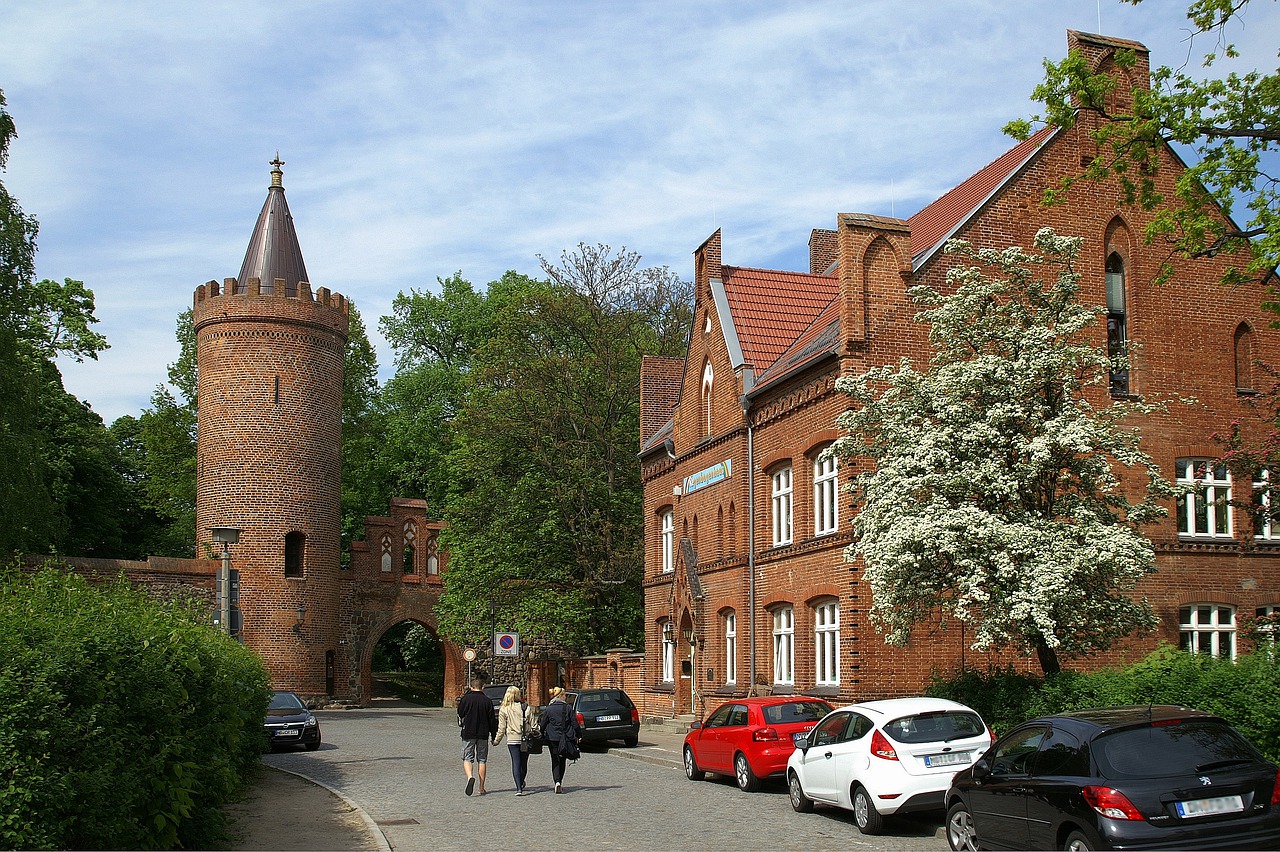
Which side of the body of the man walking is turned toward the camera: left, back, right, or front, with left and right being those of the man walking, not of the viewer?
back

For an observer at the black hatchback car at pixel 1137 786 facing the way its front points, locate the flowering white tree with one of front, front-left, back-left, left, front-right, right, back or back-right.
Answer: front-right

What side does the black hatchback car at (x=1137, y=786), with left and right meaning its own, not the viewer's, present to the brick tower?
front

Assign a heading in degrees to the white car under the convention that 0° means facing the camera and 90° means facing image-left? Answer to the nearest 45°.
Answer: approximately 135°

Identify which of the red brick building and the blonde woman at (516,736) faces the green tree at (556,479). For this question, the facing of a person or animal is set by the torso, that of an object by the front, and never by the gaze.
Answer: the blonde woman

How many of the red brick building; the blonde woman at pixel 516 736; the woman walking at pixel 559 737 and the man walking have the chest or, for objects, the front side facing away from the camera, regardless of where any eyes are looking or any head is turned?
3

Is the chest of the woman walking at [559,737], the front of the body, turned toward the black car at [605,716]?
yes

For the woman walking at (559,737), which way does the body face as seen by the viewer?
away from the camera

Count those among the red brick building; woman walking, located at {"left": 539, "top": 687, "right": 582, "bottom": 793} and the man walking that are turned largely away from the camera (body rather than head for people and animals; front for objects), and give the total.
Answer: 2

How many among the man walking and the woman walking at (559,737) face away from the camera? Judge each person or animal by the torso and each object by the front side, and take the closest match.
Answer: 2
